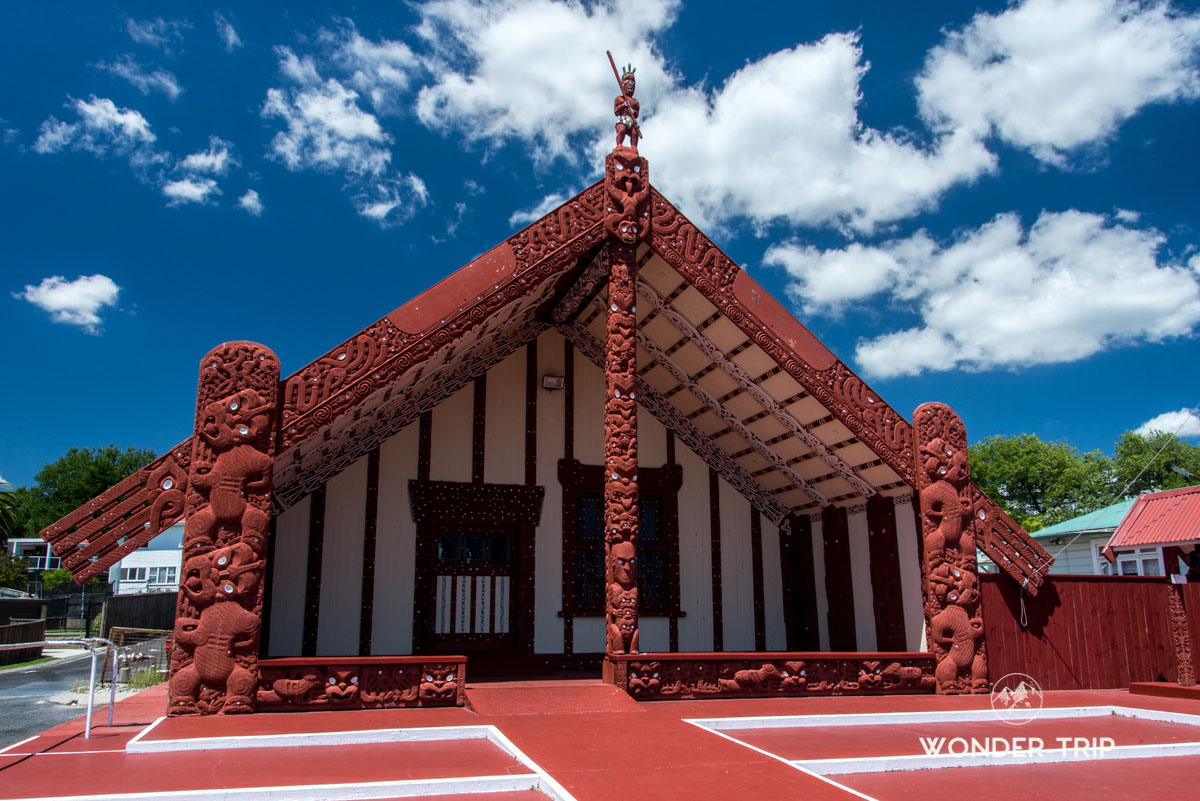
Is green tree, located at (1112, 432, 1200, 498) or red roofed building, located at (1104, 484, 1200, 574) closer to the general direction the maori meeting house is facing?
the red roofed building

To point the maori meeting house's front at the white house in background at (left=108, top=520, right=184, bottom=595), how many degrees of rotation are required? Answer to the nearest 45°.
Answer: approximately 135° to its right

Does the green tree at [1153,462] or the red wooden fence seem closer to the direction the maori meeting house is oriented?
the red wooden fence

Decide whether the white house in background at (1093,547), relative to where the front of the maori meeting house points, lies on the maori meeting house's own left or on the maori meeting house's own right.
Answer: on the maori meeting house's own left

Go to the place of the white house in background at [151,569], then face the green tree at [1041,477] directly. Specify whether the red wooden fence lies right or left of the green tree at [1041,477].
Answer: right

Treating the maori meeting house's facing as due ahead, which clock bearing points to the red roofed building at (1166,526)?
The red roofed building is roughly at 9 o'clock from the maori meeting house.

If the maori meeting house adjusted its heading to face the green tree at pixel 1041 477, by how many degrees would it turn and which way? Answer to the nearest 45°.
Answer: approximately 135° to its left

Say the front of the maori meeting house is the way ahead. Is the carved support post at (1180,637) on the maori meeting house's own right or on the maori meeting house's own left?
on the maori meeting house's own left

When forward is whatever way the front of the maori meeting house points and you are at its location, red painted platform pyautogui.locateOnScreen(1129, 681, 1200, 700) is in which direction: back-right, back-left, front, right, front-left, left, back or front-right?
left

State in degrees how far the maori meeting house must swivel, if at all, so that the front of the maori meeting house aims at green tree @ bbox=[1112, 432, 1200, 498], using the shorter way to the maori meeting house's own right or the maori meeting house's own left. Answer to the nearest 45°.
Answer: approximately 135° to the maori meeting house's own left
